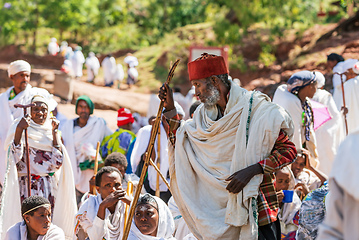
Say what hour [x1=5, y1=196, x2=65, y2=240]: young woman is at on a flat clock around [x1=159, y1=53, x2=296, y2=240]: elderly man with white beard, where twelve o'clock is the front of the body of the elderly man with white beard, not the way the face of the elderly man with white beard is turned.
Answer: The young woman is roughly at 2 o'clock from the elderly man with white beard.

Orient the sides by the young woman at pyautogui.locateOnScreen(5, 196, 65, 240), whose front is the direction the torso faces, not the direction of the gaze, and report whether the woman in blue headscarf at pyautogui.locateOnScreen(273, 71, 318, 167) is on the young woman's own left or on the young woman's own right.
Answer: on the young woman's own left

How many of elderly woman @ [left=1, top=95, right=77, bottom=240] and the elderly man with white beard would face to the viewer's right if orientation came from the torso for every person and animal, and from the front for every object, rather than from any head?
0

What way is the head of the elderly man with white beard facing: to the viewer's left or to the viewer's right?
to the viewer's left

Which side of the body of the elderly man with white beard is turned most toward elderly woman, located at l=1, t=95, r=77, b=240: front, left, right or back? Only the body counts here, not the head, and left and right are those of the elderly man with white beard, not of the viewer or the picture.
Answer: right
